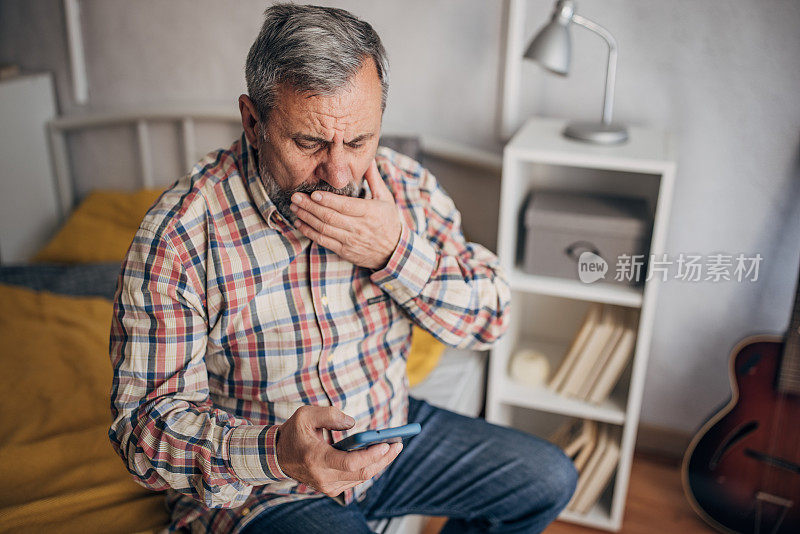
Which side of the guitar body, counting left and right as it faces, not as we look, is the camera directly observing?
front

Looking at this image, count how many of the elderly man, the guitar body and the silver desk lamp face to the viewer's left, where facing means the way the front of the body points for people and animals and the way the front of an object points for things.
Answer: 1

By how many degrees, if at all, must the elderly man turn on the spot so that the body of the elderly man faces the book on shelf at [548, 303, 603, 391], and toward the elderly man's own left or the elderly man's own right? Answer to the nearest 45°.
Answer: approximately 90° to the elderly man's own left

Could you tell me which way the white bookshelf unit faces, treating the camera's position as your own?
facing the viewer

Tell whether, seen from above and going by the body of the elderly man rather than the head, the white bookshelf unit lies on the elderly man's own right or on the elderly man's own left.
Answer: on the elderly man's own left

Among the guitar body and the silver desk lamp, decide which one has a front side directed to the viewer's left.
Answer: the silver desk lamp

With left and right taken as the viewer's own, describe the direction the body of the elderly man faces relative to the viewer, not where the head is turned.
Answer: facing the viewer and to the right of the viewer

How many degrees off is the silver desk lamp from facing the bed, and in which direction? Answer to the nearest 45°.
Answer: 0° — it already faces it

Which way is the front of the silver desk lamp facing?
to the viewer's left

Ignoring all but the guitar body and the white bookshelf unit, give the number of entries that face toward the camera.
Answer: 2

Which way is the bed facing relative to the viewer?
toward the camera
